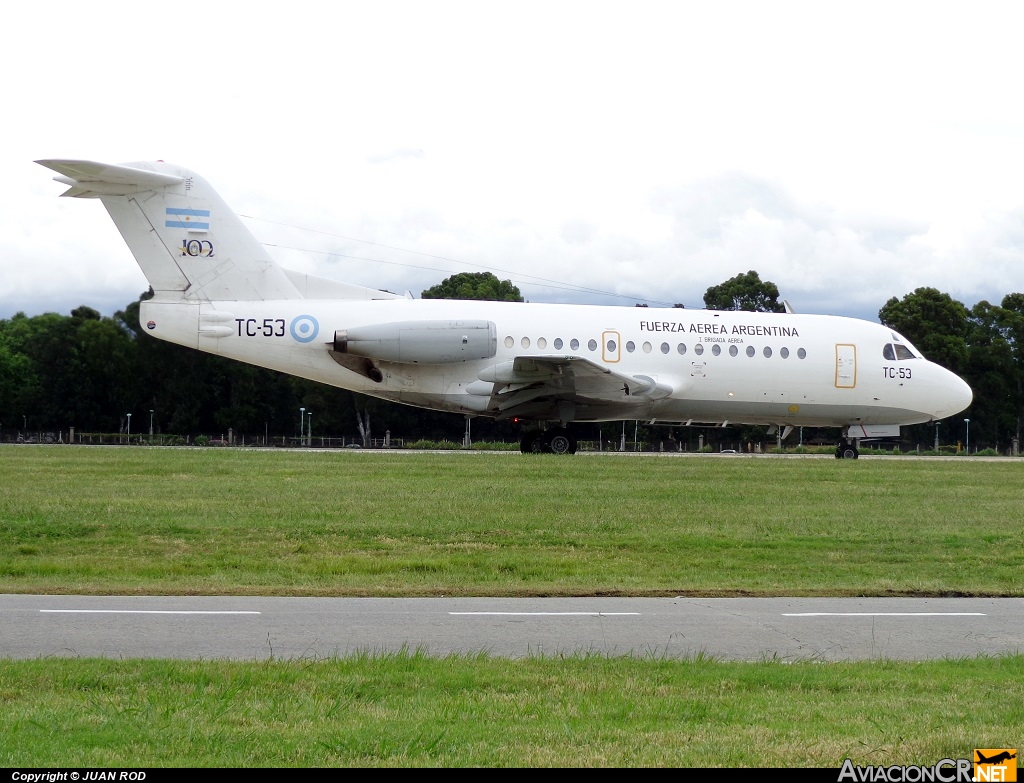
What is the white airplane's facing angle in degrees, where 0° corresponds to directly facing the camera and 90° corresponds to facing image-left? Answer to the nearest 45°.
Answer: approximately 270°
